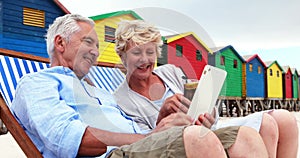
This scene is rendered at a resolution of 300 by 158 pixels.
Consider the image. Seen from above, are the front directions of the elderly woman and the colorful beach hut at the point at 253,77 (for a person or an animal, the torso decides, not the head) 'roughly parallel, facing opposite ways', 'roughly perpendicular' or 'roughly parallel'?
roughly parallel

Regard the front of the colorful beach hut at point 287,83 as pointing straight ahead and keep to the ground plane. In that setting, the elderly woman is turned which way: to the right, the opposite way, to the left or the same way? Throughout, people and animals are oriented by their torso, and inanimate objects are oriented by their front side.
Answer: the same way

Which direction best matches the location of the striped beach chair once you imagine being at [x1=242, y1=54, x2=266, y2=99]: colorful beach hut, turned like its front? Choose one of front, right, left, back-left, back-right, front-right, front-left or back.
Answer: front-right

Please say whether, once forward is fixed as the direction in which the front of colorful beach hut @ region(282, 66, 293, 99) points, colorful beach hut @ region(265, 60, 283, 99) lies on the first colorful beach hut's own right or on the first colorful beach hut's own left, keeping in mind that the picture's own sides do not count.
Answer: on the first colorful beach hut's own right

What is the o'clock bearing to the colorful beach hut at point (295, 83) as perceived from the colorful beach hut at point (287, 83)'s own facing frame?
the colorful beach hut at point (295, 83) is roughly at 8 o'clock from the colorful beach hut at point (287, 83).

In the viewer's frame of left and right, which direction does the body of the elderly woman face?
facing the viewer and to the right of the viewer

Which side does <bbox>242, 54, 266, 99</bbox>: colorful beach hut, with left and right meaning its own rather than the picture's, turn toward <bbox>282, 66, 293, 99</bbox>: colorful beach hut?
left

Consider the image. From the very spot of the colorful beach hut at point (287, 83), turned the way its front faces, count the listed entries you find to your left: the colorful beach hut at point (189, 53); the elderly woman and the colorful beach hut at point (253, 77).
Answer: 0

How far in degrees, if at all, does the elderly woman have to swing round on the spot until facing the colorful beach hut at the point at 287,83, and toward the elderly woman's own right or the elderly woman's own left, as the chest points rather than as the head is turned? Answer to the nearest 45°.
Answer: approximately 135° to the elderly woman's own left

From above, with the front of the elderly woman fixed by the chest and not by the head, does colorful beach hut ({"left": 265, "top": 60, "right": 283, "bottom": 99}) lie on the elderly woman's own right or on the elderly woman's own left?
on the elderly woman's own left

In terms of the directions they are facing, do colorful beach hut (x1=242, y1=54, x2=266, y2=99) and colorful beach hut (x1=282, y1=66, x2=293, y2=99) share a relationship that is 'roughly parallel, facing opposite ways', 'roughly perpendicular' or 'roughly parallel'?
roughly parallel

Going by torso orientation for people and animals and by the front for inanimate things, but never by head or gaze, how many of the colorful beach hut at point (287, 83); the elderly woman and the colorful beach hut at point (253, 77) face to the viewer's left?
0

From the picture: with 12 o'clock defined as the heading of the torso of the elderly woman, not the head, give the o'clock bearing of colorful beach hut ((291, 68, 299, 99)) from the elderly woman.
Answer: The colorful beach hut is roughly at 8 o'clock from the elderly woman.

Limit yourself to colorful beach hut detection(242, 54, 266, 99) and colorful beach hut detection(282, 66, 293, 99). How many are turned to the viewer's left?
0

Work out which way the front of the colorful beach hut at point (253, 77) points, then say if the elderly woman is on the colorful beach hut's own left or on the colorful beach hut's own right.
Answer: on the colorful beach hut's own right
